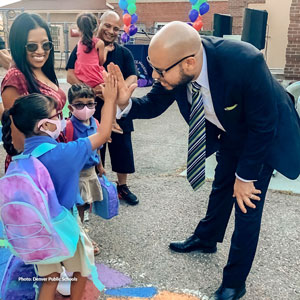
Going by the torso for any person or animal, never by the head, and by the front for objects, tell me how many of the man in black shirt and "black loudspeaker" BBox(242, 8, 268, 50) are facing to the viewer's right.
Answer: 0

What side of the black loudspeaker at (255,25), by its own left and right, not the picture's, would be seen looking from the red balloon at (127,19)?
right

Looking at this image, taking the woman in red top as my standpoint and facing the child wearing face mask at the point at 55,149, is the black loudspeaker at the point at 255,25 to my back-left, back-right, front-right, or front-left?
back-left

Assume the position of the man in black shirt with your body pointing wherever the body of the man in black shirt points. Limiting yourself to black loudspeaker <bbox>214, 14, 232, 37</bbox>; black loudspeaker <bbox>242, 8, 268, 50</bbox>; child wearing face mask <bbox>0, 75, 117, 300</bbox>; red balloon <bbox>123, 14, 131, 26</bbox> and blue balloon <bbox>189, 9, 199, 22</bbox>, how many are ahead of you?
1

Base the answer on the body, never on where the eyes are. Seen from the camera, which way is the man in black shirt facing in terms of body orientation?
toward the camera

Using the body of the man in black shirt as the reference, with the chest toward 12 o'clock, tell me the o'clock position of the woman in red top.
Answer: The woman in red top is roughly at 1 o'clock from the man in black shirt.

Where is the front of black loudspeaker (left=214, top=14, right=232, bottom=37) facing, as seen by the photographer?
facing the viewer and to the left of the viewer

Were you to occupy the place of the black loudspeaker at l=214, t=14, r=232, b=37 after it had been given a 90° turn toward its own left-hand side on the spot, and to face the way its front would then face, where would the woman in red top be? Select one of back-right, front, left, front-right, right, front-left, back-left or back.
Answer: front-right

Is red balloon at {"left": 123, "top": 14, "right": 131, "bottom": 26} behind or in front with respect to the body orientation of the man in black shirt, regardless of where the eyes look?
behind

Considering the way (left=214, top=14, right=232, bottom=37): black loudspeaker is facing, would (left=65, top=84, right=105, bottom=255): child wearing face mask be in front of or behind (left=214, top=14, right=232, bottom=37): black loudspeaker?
in front

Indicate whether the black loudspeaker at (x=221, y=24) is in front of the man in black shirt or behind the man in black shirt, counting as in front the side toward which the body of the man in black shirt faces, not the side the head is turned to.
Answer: behind

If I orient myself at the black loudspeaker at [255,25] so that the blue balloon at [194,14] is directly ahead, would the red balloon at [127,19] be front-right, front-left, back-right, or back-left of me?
front-left

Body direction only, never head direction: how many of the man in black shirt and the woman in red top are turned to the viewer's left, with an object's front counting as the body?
0

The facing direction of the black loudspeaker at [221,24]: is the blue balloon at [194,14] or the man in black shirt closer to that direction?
the man in black shirt

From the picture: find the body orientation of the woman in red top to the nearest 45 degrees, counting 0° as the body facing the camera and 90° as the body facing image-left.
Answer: approximately 315°
